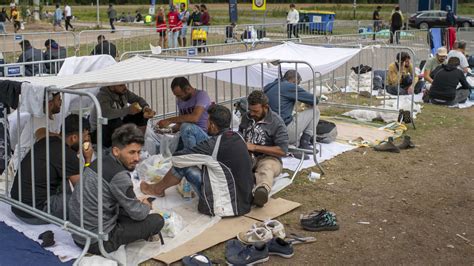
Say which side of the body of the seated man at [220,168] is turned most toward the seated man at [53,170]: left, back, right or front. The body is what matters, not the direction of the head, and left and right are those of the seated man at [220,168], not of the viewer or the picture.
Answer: left

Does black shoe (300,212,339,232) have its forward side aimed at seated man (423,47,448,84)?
no

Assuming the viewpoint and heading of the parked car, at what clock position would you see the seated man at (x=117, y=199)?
The seated man is roughly at 3 o'clock from the parked car.

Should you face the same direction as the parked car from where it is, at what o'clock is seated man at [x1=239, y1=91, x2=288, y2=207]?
The seated man is roughly at 3 o'clock from the parked car.

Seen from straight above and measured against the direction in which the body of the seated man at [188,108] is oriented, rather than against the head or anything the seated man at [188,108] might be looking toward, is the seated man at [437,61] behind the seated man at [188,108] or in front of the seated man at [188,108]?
behind

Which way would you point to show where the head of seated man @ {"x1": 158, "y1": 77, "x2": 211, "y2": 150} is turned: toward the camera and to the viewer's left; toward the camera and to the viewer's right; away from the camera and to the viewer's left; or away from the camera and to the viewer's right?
toward the camera and to the viewer's left

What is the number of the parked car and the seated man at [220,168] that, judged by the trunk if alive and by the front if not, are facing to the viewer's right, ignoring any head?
1

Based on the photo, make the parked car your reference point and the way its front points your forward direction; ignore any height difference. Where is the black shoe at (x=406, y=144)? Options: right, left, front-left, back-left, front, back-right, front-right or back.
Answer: right

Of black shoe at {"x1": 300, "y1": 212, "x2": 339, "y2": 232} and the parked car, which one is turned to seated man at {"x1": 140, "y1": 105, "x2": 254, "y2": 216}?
the black shoe

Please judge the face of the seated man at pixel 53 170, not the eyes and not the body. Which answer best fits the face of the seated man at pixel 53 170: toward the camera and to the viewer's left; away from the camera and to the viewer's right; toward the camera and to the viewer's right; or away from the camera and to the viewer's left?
toward the camera and to the viewer's right

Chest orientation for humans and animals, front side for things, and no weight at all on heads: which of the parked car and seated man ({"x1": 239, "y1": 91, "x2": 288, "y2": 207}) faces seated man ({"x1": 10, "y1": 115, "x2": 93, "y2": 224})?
seated man ({"x1": 239, "y1": 91, "x2": 288, "y2": 207})

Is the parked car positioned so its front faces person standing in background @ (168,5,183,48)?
no

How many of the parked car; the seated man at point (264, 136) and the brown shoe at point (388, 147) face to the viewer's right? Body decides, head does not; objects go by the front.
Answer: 1

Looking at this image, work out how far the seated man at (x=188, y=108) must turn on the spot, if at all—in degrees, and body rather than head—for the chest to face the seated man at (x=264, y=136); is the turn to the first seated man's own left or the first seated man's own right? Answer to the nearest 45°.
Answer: approximately 90° to the first seated man's own left

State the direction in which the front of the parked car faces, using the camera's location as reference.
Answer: facing to the right of the viewer

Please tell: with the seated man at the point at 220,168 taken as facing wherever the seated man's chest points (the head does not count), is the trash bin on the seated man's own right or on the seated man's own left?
on the seated man's own right

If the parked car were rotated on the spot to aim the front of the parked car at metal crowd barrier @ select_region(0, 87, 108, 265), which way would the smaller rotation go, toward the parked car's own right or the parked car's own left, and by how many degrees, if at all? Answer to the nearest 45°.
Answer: approximately 90° to the parked car's own right

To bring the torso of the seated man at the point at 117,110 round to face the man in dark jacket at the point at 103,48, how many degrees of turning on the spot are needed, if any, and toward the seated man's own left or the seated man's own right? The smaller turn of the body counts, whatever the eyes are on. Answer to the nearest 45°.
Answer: approximately 135° to the seated man's own left

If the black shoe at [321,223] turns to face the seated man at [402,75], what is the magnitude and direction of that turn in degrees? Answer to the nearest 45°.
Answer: approximately 90° to its left

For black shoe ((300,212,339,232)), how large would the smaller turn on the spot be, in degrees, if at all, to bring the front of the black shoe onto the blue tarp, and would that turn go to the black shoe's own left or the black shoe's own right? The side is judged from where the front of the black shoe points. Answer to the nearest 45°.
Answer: approximately 45° to the black shoe's own left

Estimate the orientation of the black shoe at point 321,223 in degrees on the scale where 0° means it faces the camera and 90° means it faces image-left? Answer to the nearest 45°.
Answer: approximately 90°
